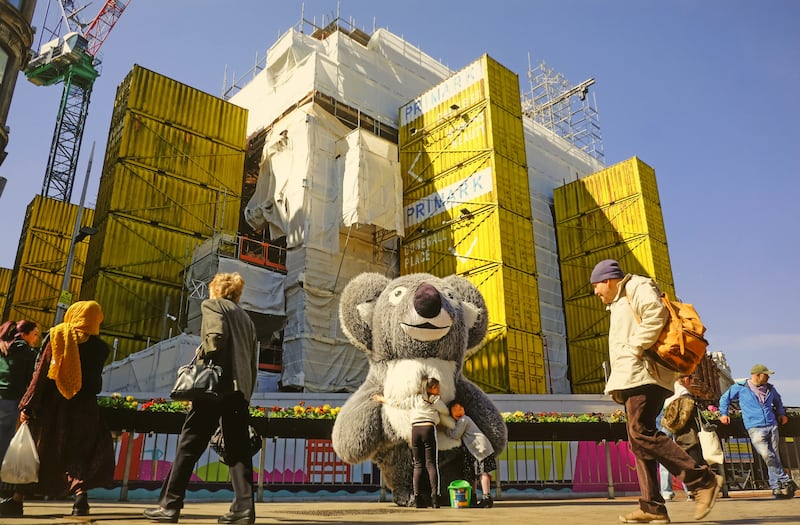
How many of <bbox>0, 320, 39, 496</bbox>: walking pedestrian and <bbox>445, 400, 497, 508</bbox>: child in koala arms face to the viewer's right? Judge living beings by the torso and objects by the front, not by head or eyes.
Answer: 1

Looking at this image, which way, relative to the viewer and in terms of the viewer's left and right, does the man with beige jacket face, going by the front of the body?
facing to the left of the viewer

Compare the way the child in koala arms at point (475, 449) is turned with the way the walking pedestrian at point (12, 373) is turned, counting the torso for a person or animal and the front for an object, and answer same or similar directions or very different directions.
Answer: very different directions

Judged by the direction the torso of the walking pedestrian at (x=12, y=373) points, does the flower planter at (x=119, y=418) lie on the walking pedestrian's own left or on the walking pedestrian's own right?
on the walking pedestrian's own left

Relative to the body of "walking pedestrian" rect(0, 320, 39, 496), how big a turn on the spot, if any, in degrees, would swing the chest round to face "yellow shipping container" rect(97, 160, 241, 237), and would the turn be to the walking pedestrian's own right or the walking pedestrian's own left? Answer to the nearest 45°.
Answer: approximately 90° to the walking pedestrian's own left

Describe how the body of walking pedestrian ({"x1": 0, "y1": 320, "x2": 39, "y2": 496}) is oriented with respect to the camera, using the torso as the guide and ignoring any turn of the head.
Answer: to the viewer's right
